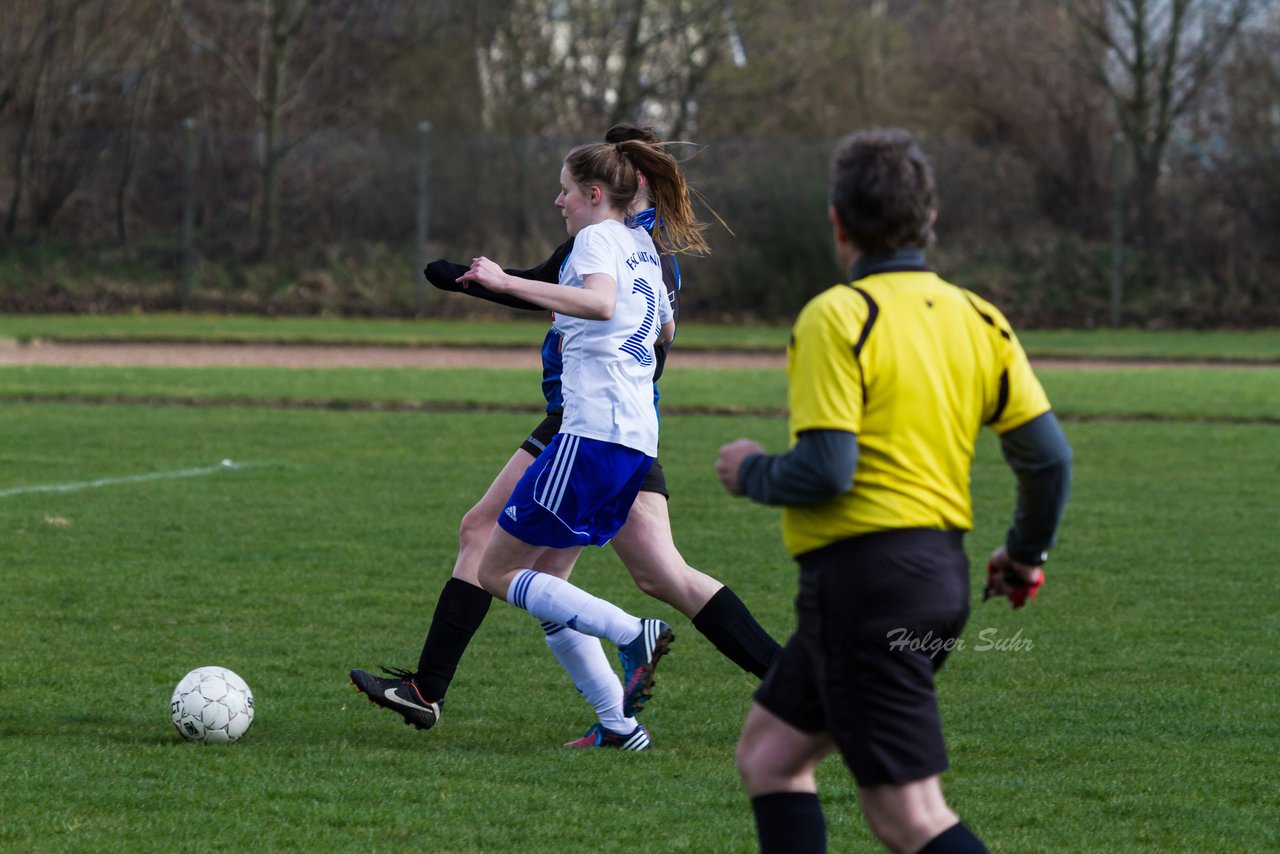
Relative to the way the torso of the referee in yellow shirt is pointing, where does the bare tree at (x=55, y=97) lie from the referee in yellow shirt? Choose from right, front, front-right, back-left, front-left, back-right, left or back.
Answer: front

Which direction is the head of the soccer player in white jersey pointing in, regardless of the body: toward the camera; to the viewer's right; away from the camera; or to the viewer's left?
to the viewer's left

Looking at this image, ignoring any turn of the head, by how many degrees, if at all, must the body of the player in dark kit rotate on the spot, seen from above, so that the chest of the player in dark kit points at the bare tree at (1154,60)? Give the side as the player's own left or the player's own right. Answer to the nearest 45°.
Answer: approximately 135° to the player's own right

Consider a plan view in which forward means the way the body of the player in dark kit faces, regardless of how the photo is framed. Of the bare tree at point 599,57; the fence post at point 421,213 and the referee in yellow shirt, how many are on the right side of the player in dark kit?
2

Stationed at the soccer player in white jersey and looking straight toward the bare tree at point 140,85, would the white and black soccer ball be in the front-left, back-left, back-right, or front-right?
front-left

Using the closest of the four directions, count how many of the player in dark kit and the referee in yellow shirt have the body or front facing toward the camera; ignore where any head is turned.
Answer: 0

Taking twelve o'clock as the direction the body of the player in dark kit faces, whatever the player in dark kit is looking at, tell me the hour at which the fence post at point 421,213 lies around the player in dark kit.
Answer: The fence post is roughly at 3 o'clock from the player in dark kit.

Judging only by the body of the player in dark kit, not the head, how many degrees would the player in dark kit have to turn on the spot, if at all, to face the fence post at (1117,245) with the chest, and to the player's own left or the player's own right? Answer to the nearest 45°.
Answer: approximately 135° to the player's own right

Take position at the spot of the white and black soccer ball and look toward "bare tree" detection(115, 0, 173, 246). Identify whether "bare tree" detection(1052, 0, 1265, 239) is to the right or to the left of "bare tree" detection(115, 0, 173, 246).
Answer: right

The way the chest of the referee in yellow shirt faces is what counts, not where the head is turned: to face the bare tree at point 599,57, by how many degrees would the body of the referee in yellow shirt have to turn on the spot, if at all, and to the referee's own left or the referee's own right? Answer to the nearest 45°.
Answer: approximately 45° to the referee's own right

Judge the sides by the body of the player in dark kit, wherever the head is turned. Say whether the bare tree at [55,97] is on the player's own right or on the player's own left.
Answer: on the player's own right

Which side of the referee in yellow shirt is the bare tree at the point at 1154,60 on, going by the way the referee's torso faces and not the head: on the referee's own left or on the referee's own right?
on the referee's own right

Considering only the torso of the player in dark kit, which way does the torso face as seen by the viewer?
to the viewer's left

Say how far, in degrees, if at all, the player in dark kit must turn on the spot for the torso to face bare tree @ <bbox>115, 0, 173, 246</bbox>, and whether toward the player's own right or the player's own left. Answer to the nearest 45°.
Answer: approximately 90° to the player's own right

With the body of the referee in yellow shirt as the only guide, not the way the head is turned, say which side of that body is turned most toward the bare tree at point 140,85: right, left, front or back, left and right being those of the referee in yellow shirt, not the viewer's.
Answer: front

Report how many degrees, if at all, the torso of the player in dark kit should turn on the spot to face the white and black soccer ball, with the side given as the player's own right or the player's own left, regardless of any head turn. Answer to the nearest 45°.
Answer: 0° — they already face it

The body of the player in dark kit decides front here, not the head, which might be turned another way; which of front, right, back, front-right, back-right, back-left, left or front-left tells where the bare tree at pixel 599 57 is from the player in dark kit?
right

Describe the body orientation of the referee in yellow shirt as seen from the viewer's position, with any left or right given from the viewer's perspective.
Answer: facing away from the viewer and to the left of the viewer
